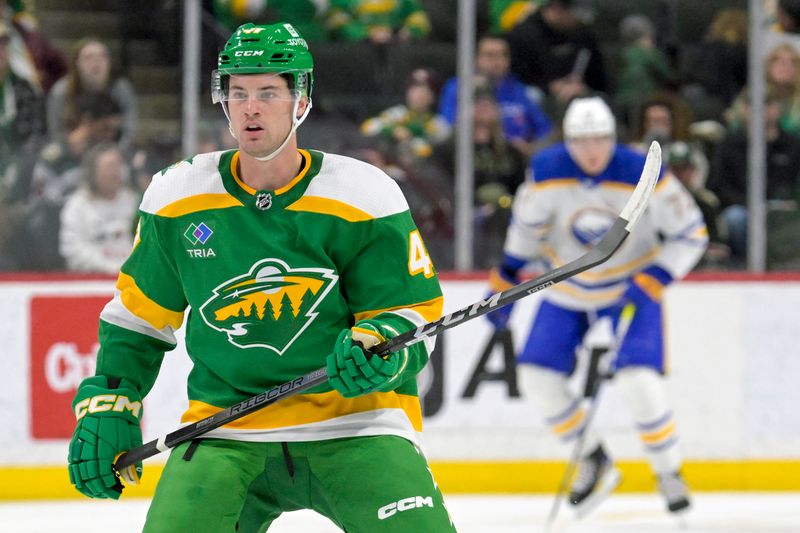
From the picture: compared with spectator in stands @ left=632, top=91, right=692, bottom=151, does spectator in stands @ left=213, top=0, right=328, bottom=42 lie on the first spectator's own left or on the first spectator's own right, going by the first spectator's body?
on the first spectator's own right

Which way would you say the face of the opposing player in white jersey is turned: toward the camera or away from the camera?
toward the camera

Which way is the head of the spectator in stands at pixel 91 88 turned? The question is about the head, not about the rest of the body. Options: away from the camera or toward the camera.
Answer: toward the camera

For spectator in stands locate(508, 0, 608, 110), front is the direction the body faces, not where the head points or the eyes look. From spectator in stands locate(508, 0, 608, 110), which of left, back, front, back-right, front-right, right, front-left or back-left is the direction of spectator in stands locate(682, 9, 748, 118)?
left

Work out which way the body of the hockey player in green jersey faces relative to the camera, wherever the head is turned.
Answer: toward the camera

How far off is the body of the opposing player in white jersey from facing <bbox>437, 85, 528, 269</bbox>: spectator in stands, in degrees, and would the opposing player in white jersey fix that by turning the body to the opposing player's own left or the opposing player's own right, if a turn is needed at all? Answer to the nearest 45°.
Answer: approximately 135° to the opposing player's own right

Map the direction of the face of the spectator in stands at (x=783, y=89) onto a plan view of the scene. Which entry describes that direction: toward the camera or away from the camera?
toward the camera

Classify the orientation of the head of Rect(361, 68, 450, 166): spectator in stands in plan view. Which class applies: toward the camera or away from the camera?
toward the camera

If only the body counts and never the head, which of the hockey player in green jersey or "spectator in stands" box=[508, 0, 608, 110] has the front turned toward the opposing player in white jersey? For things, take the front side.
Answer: the spectator in stands

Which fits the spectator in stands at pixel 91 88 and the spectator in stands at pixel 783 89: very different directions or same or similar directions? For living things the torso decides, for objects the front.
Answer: same or similar directions

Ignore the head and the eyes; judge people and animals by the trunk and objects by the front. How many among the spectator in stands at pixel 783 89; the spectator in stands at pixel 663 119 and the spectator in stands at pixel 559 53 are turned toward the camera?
3

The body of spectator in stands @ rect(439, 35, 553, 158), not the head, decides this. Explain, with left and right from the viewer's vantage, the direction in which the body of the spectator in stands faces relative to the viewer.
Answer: facing the viewer

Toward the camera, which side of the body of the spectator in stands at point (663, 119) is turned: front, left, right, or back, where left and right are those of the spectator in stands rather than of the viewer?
front

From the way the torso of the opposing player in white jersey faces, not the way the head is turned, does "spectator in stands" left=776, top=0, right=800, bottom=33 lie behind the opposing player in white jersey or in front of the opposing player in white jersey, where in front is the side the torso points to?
behind

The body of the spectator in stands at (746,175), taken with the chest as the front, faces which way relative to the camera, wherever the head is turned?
toward the camera

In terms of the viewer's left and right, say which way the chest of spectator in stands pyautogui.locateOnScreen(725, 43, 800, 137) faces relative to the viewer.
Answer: facing the viewer

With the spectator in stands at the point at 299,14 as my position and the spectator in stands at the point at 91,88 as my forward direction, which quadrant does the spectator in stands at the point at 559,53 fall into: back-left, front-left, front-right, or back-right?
back-left
